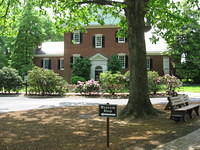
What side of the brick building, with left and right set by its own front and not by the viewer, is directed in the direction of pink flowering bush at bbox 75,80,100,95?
front

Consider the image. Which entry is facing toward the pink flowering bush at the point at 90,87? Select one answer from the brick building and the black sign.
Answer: the brick building

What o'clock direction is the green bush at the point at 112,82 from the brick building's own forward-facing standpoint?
The green bush is roughly at 12 o'clock from the brick building.

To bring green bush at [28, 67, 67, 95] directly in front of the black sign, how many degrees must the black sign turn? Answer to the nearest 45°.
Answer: approximately 180°

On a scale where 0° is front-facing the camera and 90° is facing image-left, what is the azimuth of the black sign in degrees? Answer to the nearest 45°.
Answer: approximately 0°

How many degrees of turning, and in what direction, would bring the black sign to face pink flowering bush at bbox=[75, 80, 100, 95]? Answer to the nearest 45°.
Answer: approximately 180°

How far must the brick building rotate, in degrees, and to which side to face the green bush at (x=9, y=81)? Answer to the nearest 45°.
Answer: approximately 45° to its right

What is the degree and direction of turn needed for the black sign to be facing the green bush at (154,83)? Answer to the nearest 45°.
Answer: approximately 180°

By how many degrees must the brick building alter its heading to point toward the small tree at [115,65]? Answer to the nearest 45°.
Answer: approximately 45° to its left

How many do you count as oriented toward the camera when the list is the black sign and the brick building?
2

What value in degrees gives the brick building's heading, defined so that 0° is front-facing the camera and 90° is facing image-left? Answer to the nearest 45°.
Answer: approximately 0°

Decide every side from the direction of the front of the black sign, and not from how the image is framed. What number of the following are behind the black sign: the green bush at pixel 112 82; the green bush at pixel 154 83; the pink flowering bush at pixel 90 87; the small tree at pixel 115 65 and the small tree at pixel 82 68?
5
